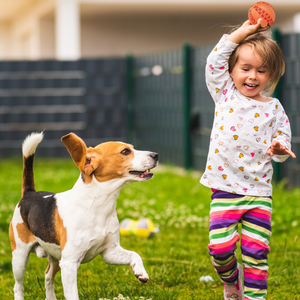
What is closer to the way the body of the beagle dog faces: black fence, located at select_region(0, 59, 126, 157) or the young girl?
the young girl

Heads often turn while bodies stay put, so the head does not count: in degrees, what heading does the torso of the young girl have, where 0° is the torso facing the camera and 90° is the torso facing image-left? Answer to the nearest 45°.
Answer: approximately 0°

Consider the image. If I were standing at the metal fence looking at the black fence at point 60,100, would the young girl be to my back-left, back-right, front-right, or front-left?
back-left

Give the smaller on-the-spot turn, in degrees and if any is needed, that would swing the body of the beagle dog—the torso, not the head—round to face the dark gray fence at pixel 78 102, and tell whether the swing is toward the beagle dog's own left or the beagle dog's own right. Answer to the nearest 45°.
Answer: approximately 135° to the beagle dog's own left

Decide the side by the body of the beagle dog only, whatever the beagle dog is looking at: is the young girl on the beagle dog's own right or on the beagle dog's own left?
on the beagle dog's own left

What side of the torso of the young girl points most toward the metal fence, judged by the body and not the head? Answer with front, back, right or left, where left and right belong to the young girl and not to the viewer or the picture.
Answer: back

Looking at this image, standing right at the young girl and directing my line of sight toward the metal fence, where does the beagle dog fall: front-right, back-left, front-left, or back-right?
back-left

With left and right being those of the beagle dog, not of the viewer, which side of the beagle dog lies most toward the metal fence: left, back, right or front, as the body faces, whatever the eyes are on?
left

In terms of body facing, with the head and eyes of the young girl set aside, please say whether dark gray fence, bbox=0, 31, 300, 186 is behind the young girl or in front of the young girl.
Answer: behind

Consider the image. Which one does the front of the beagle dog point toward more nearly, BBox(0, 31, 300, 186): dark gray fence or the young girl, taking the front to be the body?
the young girl
